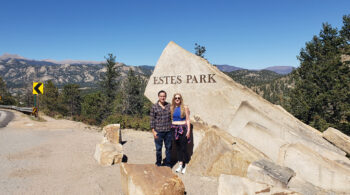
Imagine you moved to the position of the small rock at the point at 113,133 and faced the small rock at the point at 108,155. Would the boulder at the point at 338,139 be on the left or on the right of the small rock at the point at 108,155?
left

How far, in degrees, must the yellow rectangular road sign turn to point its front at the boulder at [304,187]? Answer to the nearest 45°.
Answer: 0° — it already faces it

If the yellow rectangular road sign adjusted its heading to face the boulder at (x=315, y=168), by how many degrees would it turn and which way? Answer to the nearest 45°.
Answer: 0° — it already faces it

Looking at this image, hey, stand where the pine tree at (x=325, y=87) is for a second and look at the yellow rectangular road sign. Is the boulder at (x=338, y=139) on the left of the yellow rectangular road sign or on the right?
left

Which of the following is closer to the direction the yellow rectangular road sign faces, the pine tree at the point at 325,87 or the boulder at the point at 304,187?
the boulder

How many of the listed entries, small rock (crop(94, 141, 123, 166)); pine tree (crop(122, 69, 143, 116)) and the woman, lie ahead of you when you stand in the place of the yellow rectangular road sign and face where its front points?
2

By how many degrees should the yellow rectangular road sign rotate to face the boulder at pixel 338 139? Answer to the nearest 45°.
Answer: approximately 45° to its left

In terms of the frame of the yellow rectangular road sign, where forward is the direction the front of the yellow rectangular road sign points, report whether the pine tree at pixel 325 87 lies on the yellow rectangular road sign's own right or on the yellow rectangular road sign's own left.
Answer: on the yellow rectangular road sign's own left

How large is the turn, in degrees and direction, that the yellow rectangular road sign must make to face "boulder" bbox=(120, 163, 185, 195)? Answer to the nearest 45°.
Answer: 0° — it already faces it

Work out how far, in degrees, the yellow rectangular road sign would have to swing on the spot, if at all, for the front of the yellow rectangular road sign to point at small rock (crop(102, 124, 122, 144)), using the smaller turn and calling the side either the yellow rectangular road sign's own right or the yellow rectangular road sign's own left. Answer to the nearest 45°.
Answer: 0° — it already faces it

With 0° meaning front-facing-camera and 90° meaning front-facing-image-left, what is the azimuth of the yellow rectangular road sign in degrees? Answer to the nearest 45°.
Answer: approximately 0°
